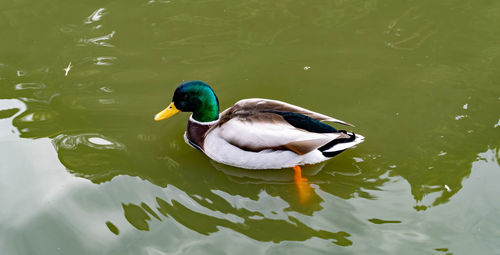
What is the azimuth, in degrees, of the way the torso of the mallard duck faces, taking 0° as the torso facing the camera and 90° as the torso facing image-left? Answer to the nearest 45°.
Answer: approximately 90°
